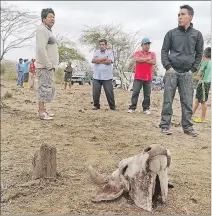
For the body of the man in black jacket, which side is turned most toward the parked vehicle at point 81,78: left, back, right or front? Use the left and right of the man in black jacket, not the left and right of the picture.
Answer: back

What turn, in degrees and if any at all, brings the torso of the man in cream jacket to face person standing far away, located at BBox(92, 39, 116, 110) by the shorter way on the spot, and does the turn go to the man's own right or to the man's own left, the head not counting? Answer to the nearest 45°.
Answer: approximately 45° to the man's own left

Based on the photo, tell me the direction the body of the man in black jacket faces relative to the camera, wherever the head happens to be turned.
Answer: toward the camera

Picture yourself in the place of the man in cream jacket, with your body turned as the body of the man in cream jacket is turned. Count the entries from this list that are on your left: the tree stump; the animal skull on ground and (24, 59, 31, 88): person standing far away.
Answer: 1

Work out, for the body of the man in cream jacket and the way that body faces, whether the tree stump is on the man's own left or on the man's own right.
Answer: on the man's own right

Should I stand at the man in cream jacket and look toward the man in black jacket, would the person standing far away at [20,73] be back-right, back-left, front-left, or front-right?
back-left

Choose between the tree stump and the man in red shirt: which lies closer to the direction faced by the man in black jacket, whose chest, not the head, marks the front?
the tree stump

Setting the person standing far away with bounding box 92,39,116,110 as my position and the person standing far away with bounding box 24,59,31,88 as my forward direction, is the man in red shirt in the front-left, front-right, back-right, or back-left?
back-right

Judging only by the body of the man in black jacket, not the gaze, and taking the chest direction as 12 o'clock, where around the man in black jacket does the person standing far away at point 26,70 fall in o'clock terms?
The person standing far away is roughly at 5 o'clock from the man in black jacket.

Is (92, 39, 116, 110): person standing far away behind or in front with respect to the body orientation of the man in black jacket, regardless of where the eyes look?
behind
